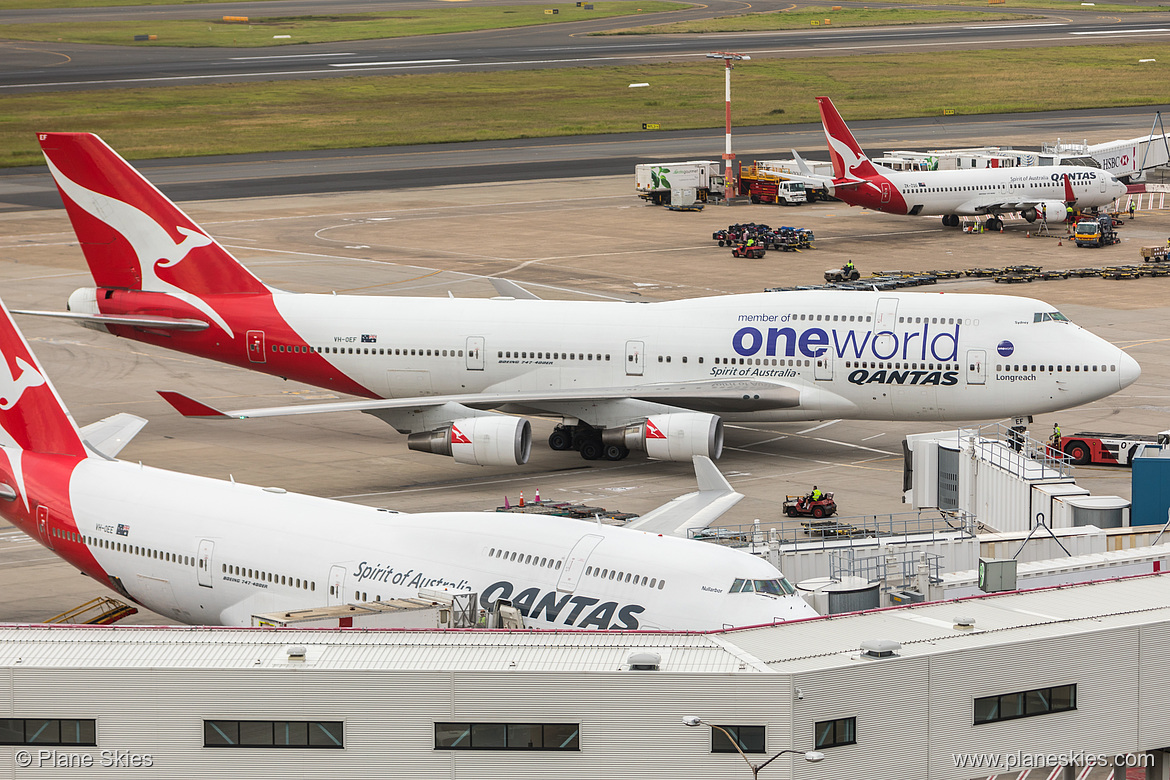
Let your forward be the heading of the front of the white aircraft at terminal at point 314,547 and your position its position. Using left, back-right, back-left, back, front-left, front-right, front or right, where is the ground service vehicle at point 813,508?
left

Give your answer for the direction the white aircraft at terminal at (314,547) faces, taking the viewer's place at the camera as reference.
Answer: facing the viewer and to the right of the viewer
